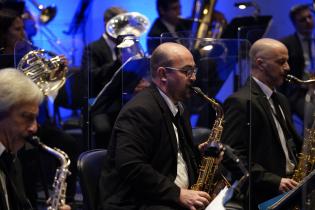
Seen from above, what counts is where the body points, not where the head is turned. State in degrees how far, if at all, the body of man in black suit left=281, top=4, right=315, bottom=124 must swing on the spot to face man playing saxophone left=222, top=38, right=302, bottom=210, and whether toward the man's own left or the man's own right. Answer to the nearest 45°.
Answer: approximately 45° to the man's own right

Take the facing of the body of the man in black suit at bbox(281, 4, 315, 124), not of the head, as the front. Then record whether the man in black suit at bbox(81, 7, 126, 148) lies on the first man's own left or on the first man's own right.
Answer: on the first man's own right

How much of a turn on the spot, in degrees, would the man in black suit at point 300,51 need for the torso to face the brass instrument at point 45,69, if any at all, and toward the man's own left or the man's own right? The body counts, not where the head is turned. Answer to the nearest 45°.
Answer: approximately 90° to the man's own right

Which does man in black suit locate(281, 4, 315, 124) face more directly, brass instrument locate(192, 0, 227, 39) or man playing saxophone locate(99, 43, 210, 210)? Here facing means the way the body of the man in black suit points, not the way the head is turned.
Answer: the man playing saxophone

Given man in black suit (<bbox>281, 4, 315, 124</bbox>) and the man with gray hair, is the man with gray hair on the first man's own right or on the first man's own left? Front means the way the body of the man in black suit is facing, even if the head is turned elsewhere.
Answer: on the first man's own right

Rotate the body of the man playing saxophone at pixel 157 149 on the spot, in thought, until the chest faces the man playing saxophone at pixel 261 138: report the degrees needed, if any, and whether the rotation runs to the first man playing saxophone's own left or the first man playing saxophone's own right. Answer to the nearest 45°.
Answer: approximately 90° to the first man playing saxophone's own left

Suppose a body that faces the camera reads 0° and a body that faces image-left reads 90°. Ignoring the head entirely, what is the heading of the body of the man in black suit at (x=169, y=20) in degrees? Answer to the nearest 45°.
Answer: approximately 315°
